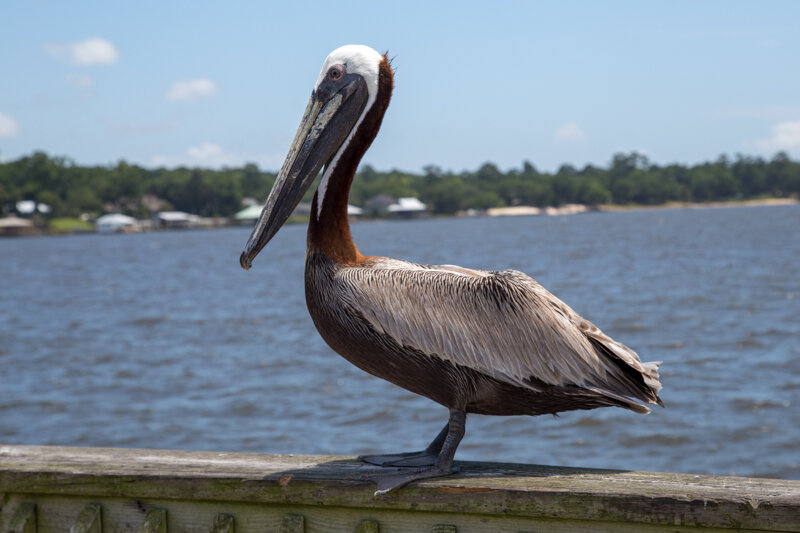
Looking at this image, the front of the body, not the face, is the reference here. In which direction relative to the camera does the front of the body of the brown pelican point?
to the viewer's left
